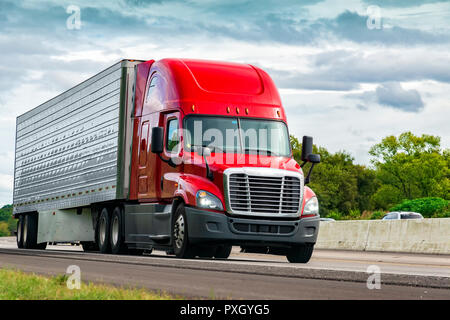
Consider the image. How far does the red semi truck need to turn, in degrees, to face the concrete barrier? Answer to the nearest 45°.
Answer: approximately 90° to its left

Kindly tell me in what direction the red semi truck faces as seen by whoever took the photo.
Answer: facing the viewer and to the right of the viewer
